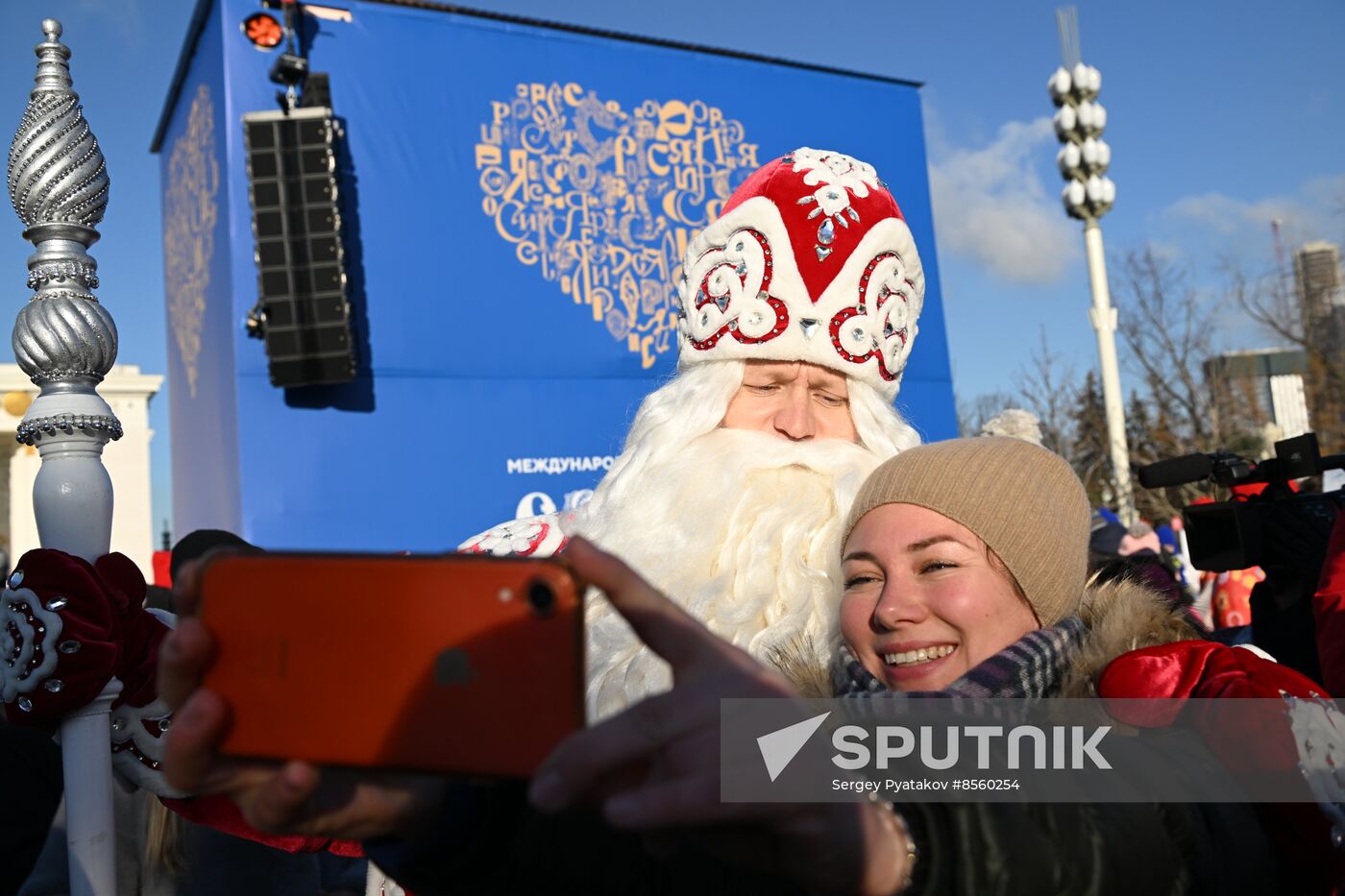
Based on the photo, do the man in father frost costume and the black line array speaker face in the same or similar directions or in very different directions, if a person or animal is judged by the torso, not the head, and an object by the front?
same or similar directions

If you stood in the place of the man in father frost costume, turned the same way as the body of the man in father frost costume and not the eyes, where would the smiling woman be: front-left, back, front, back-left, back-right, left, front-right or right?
front

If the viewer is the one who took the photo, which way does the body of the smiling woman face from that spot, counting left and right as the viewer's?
facing the viewer and to the left of the viewer

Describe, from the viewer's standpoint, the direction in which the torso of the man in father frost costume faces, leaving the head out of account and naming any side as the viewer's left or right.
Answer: facing the viewer

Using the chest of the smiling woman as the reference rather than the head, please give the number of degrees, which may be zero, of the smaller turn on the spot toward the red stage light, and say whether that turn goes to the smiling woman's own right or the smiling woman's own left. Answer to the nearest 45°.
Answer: approximately 90° to the smiling woman's own right

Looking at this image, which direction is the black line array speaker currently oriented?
toward the camera

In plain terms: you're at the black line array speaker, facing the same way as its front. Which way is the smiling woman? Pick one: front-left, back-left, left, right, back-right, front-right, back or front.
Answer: front

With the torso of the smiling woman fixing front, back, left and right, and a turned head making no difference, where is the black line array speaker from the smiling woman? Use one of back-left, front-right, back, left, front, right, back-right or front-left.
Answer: right

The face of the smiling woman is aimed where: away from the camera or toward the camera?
toward the camera

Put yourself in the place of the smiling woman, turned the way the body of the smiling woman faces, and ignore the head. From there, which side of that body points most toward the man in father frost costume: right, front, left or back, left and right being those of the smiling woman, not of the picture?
right
